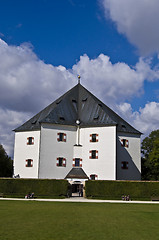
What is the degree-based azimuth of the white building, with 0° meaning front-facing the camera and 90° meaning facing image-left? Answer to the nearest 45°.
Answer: approximately 0°

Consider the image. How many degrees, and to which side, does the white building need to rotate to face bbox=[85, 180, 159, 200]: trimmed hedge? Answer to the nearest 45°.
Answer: approximately 45° to its left
